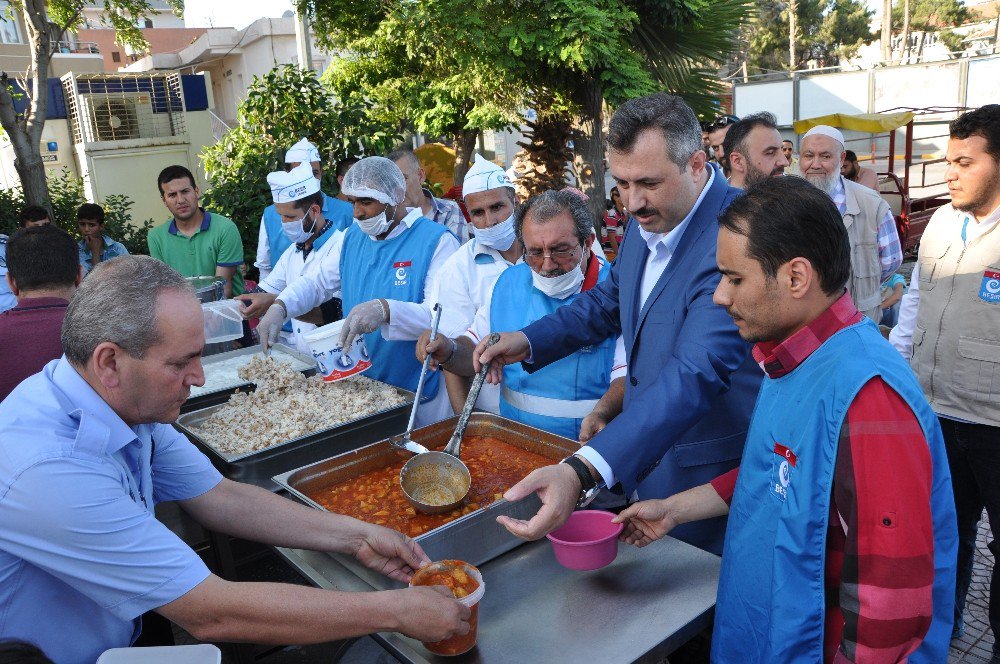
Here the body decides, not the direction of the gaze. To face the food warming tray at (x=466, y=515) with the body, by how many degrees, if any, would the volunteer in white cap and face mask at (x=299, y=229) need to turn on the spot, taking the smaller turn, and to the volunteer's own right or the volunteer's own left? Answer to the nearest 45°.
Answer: approximately 45° to the volunteer's own left

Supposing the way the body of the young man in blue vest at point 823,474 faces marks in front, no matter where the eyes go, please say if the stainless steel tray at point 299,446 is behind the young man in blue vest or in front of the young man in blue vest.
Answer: in front

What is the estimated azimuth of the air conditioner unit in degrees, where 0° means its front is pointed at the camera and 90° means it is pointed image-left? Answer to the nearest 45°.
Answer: approximately 0°

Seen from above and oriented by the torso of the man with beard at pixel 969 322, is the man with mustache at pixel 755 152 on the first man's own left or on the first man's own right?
on the first man's own right

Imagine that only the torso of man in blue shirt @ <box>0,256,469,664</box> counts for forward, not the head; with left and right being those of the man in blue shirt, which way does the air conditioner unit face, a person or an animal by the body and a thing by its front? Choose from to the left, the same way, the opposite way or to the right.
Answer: to the right

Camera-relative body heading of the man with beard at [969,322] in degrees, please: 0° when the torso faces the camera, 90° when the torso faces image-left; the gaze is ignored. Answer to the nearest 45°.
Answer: approximately 45°

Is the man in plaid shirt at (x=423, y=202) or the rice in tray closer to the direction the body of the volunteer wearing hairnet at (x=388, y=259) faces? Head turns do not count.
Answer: the rice in tray

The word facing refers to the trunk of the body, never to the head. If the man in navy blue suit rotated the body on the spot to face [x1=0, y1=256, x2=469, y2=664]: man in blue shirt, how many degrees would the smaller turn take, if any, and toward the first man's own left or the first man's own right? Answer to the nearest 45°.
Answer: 0° — they already face them

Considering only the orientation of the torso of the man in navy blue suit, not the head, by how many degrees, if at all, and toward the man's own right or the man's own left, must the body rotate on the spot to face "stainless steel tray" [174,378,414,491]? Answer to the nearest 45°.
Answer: approximately 45° to the man's own right
